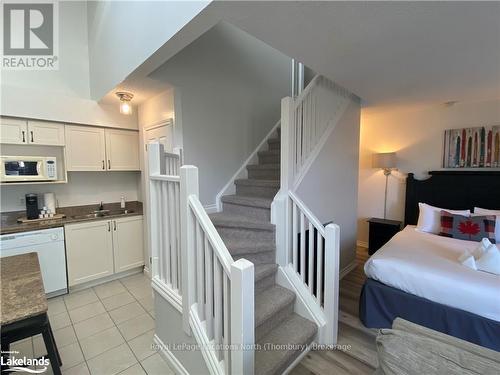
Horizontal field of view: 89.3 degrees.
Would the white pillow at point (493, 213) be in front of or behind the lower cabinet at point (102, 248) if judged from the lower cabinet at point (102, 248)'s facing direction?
in front

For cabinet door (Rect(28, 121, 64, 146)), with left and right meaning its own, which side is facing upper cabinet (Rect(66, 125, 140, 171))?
left

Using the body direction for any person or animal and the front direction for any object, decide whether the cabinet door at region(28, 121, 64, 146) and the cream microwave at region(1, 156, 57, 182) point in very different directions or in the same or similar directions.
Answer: same or similar directions

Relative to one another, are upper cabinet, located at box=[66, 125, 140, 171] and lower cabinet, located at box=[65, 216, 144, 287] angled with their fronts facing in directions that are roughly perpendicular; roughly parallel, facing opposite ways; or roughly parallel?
roughly parallel

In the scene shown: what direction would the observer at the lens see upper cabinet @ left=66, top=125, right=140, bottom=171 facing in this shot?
facing the viewer and to the right of the viewer

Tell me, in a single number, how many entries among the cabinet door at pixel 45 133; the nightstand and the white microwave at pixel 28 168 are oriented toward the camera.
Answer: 3

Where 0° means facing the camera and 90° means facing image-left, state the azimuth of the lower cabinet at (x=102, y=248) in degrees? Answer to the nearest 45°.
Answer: approximately 315°

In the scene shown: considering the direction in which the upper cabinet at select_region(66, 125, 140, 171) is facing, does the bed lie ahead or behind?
ahead

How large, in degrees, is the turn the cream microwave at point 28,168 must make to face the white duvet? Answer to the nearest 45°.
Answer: approximately 45° to its left

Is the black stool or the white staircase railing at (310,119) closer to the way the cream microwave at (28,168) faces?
the black stool

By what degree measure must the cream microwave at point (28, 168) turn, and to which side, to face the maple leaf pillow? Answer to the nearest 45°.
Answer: approximately 45° to its left

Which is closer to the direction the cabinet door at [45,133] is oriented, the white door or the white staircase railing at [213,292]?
the white staircase railing

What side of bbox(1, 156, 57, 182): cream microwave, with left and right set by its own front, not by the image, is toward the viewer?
front

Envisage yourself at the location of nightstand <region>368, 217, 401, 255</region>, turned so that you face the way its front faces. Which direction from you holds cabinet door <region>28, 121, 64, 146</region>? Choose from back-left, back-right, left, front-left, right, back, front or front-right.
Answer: front-right

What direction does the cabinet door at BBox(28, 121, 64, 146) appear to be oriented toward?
toward the camera

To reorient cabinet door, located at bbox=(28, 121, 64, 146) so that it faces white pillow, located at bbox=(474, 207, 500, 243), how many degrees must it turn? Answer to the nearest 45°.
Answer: approximately 45° to its left

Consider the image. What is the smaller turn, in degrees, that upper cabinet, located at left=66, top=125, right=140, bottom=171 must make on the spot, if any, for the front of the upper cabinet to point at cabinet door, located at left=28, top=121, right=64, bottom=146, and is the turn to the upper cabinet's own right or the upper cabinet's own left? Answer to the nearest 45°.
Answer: approximately 135° to the upper cabinet's own right
